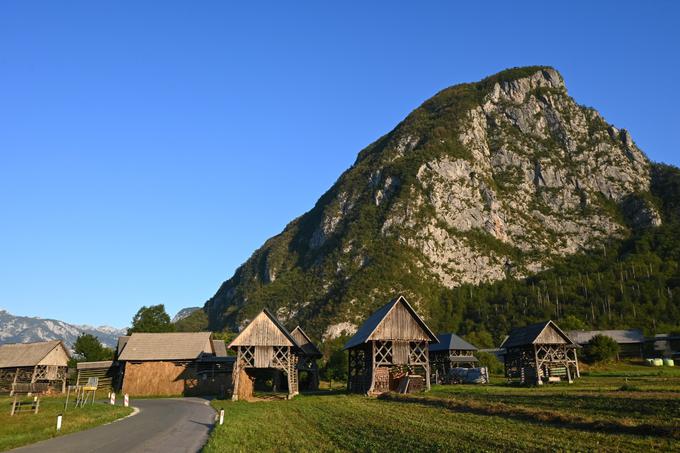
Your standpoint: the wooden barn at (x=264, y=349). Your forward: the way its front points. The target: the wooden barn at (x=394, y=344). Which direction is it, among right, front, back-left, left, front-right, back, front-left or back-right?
left

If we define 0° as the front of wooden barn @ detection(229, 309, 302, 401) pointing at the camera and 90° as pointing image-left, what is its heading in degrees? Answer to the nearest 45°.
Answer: approximately 0°
